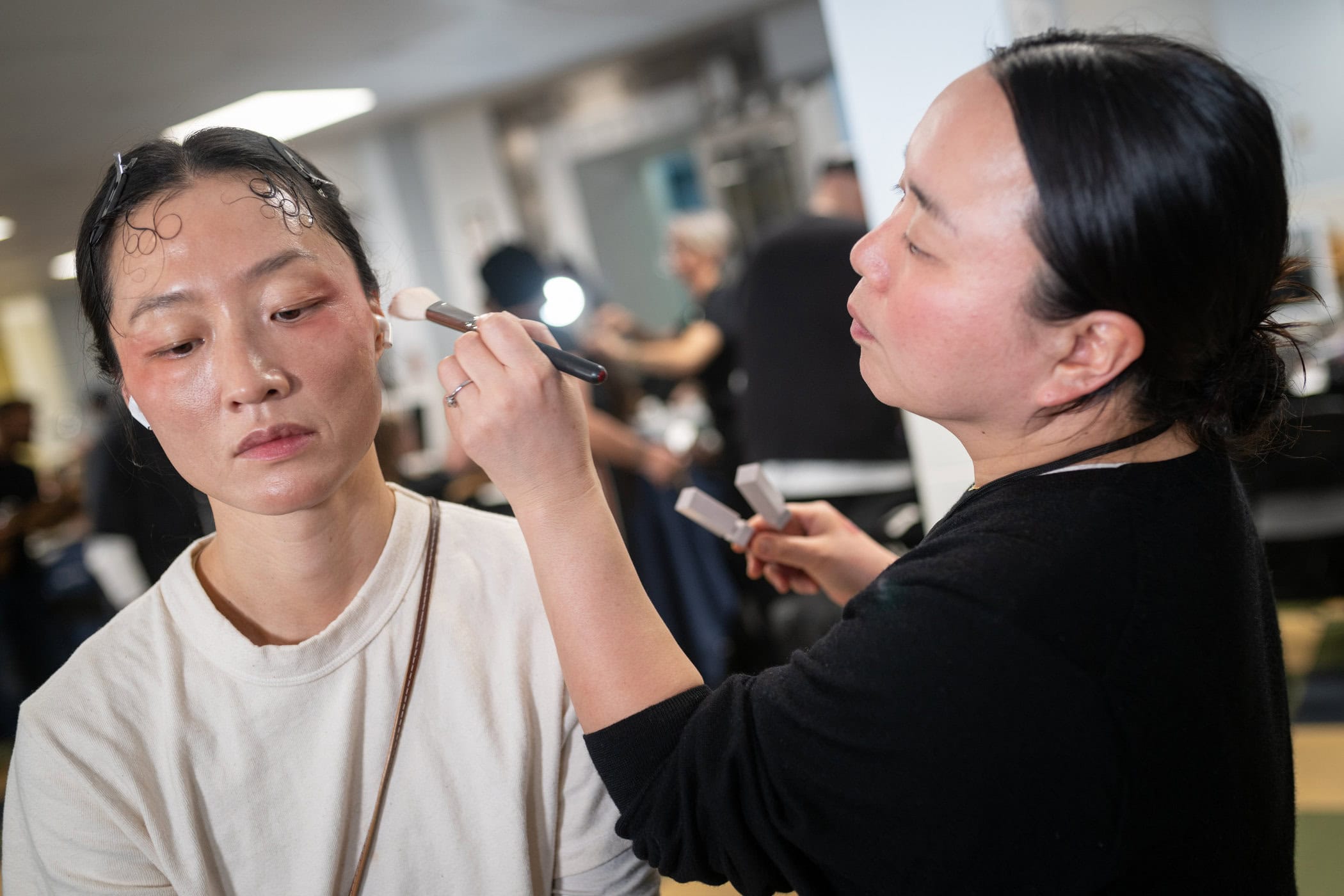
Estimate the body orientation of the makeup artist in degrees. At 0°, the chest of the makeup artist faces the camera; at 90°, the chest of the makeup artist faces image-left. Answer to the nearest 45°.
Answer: approximately 90°

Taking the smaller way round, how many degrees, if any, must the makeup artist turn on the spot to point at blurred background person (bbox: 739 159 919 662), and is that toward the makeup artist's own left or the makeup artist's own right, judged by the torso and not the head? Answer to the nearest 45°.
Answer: approximately 90° to the makeup artist's own right

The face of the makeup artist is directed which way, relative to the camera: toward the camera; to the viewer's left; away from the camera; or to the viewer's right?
to the viewer's left
